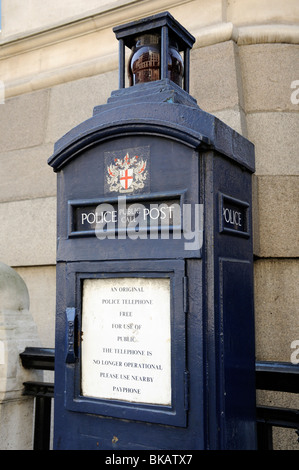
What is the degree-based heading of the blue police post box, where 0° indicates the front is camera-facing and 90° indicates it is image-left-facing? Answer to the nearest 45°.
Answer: approximately 45°

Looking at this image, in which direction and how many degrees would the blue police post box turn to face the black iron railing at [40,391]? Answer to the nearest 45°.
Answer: approximately 90° to its right
